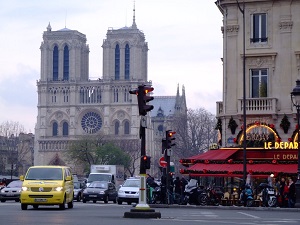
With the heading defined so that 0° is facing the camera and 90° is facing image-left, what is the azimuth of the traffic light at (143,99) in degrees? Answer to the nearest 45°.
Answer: approximately 315°

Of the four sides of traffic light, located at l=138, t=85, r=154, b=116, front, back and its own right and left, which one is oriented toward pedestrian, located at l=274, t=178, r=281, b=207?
left

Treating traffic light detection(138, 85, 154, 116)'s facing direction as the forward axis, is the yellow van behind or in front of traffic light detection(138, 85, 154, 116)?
behind

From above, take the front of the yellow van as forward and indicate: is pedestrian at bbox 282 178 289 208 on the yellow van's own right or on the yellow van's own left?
on the yellow van's own left

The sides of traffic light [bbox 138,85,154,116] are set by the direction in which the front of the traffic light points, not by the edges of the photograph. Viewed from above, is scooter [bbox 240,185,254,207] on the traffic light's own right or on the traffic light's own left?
on the traffic light's own left

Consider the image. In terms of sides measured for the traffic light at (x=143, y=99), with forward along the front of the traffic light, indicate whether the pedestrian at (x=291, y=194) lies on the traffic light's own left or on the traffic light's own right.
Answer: on the traffic light's own left

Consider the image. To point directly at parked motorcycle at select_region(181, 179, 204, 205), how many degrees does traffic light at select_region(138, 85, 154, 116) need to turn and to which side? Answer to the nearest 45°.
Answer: approximately 135° to its left

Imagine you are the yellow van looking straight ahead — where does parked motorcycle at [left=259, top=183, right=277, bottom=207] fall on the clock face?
The parked motorcycle is roughly at 8 o'clock from the yellow van.

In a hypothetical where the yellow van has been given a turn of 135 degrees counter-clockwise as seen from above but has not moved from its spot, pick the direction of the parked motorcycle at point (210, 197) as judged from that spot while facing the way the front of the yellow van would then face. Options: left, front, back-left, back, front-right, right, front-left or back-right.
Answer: front

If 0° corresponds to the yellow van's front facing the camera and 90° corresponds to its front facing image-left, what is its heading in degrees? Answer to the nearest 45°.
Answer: approximately 0°

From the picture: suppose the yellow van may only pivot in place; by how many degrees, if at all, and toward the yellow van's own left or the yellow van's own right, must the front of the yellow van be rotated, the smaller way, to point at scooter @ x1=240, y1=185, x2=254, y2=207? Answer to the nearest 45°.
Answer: approximately 135° to the yellow van's own left
